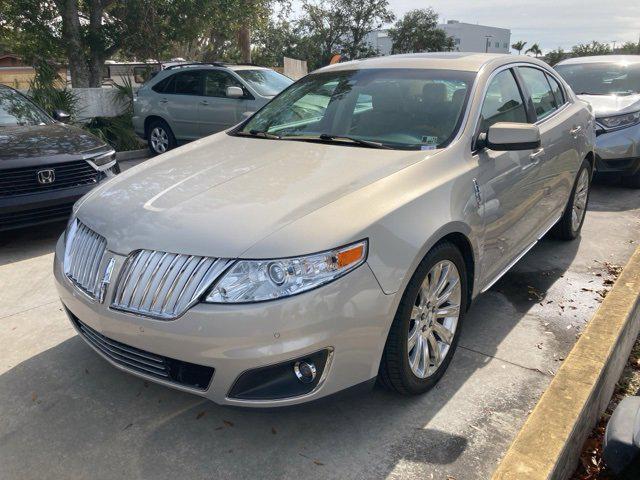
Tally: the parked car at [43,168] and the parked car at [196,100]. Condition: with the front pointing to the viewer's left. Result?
0

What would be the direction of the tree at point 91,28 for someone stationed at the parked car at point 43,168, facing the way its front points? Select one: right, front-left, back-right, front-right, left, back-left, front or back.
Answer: back-left

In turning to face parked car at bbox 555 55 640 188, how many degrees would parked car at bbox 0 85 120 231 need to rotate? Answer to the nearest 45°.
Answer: approximately 45° to its left

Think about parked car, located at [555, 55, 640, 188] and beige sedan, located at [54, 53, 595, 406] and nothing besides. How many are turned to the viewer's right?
0

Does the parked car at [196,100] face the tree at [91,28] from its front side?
no

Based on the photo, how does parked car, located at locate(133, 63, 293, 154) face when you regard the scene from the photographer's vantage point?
facing the viewer and to the right of the viewer

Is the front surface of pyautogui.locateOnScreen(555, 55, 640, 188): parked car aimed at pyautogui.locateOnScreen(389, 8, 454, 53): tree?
no

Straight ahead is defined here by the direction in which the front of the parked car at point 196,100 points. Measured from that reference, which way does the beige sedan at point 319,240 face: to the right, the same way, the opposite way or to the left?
to the right

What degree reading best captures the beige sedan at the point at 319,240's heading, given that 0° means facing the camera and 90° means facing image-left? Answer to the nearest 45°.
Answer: approximately 45°

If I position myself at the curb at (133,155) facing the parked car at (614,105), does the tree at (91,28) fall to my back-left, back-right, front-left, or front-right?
back-left

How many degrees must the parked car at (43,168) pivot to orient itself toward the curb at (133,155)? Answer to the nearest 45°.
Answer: approximately 135° to its left

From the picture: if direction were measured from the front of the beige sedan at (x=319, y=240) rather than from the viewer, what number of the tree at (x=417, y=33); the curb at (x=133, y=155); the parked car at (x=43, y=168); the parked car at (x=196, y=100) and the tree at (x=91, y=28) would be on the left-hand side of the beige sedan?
0

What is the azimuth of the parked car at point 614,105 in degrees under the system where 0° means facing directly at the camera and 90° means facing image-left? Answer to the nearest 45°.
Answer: approximately 45°
